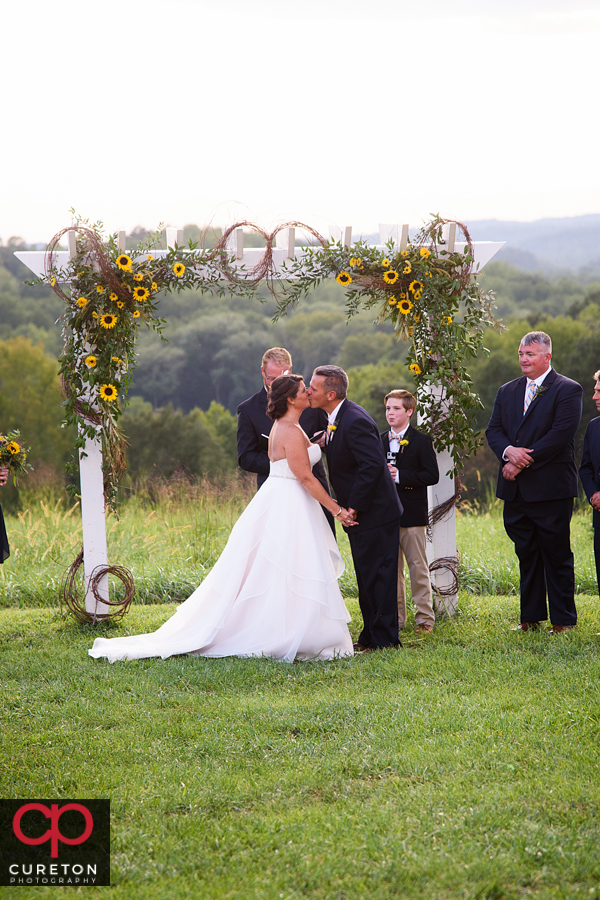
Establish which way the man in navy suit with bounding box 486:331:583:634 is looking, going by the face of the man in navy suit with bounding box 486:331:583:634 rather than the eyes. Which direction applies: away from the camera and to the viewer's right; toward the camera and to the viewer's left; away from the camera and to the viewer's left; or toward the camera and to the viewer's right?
toward the camera and to the viewer's left

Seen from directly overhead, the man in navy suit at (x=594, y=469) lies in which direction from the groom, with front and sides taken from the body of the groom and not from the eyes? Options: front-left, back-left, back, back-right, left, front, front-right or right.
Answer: back

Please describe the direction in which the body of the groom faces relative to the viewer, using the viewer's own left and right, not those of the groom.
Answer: facing to the left of the viewer

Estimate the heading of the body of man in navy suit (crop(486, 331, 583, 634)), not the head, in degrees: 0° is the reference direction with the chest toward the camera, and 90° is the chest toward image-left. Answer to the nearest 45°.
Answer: approximately 45°

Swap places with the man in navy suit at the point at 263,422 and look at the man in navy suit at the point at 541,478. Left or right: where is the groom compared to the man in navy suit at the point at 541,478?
right

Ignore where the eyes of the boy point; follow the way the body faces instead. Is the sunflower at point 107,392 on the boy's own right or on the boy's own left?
on the boy's own right

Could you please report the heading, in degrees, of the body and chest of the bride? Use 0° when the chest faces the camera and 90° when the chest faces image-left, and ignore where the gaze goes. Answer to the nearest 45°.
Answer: approximately 270°

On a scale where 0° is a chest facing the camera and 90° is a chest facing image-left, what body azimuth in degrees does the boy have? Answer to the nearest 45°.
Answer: approximately 45°

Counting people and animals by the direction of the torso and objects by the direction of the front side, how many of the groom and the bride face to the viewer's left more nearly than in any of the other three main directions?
1

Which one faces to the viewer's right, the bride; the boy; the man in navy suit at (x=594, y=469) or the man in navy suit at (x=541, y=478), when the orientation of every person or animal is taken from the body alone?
the bride

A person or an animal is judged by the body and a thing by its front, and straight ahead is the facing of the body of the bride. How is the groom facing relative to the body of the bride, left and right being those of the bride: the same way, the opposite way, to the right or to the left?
the opposite way

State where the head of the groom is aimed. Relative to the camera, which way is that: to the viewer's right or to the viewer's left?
to the viewer's left

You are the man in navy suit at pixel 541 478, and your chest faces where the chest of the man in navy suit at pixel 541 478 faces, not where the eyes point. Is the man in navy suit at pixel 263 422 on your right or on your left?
on your right
